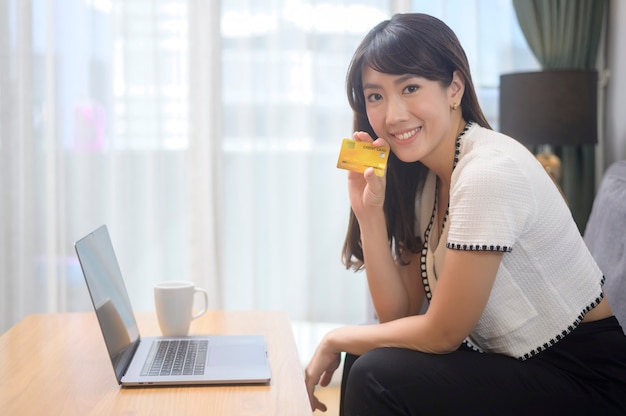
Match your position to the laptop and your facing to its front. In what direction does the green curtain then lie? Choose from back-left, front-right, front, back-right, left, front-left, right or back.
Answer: front-left

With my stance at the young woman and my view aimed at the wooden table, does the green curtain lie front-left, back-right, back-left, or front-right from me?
back-right

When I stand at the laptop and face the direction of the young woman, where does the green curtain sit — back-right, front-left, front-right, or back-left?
front-left

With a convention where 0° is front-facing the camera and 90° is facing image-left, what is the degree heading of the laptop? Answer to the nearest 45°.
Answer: approximately 270°

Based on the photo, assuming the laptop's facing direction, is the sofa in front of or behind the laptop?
in front
